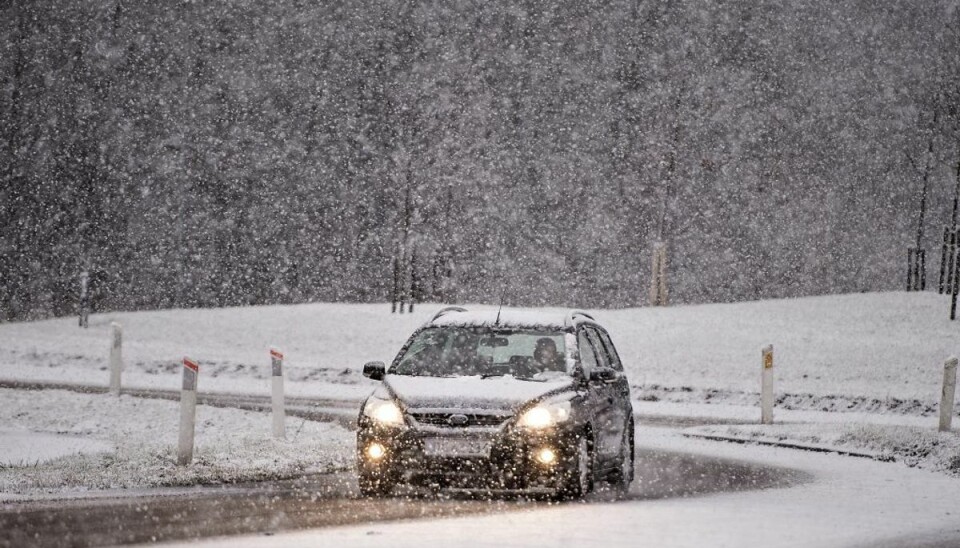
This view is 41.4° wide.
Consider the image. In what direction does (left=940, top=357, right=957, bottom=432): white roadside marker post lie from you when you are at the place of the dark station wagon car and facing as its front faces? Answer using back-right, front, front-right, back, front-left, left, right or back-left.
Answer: back-left

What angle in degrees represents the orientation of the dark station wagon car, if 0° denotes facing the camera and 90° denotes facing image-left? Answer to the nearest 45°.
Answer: approximately 0°

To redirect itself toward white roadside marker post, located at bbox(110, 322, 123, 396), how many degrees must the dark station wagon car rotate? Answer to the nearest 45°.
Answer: approximately 135° to its right

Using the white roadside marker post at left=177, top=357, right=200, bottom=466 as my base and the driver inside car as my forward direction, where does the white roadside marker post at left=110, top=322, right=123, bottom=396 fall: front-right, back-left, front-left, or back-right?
back-left

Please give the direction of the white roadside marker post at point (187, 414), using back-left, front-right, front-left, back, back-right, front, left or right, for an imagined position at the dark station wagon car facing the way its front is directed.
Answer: back-right

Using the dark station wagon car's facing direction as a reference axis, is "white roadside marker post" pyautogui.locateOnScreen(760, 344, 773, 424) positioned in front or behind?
behind

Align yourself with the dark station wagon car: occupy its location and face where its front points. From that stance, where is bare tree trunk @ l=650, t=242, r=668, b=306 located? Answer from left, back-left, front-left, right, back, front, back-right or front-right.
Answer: back
